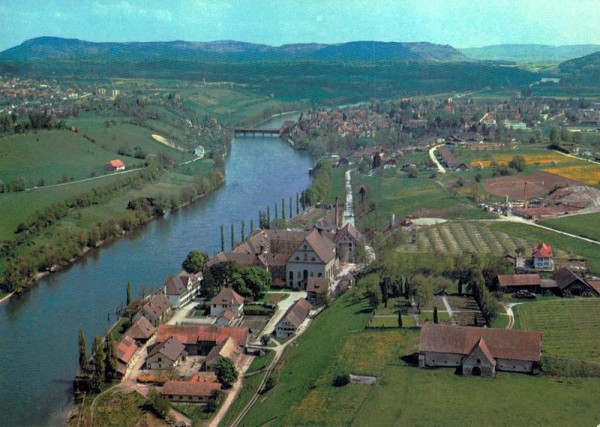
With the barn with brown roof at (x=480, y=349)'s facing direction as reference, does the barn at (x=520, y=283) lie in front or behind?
behind

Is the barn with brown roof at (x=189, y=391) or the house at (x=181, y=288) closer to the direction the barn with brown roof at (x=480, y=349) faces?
the barn with brown roof

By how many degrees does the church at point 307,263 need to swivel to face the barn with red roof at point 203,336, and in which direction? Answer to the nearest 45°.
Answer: approximately 45° to its right

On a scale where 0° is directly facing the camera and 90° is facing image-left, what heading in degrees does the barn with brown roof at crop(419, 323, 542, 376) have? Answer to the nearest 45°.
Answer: approximately 0°

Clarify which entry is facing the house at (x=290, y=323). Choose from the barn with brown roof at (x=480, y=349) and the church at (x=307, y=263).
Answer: the church at (x=307, y=263)

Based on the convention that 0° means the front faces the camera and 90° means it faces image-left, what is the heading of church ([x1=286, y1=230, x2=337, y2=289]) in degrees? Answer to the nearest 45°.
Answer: approximately 0°

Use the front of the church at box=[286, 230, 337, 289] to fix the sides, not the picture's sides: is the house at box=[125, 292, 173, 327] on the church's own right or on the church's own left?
on the church's own right

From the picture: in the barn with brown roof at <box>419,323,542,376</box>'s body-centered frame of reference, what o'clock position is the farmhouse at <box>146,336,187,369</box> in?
The farmhouse is roughly at 3 o'clock from the barn with brown roof.

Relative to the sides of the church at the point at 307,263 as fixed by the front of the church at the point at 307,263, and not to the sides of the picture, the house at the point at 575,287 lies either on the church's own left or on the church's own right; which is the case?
on the church's own left

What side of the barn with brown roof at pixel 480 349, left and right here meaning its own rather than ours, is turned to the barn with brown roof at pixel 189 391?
right

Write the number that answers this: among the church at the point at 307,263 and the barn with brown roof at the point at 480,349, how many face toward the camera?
2
